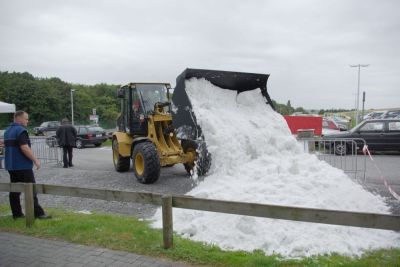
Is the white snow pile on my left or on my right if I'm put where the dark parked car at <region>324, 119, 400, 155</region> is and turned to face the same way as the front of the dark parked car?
on my left

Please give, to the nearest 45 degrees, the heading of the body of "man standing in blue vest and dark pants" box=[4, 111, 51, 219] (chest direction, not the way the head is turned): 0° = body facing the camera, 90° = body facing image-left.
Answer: approximately 225°

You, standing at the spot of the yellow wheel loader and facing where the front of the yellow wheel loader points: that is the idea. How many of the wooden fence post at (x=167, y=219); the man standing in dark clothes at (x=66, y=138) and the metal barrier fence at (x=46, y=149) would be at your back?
2

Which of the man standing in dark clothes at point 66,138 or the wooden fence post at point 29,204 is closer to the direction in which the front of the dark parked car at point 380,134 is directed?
the man standing in dark clothes

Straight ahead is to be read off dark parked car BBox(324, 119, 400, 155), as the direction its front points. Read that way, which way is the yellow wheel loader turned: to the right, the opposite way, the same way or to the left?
the opposite way

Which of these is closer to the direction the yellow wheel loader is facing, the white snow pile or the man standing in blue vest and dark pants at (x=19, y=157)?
the white snow pile

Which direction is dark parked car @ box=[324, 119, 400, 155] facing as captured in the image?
to the viewer's left

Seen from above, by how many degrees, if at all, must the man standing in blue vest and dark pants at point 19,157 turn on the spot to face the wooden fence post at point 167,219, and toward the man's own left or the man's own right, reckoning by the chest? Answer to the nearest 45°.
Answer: approximately 90° to the man's own right

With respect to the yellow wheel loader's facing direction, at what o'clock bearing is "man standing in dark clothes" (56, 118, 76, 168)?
The man standing in dark clothes is roughly at 6 o'clock from the yellow wheel loader.

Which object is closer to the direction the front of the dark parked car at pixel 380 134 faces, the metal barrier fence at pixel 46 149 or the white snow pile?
the metal barrier fence
